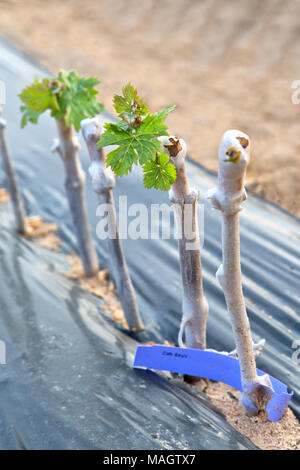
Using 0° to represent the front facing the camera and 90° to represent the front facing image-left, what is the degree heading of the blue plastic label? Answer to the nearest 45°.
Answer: approximately 0°
